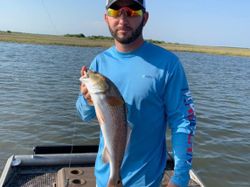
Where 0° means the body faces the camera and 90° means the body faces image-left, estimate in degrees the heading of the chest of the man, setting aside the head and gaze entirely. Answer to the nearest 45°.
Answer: approximately 0°
